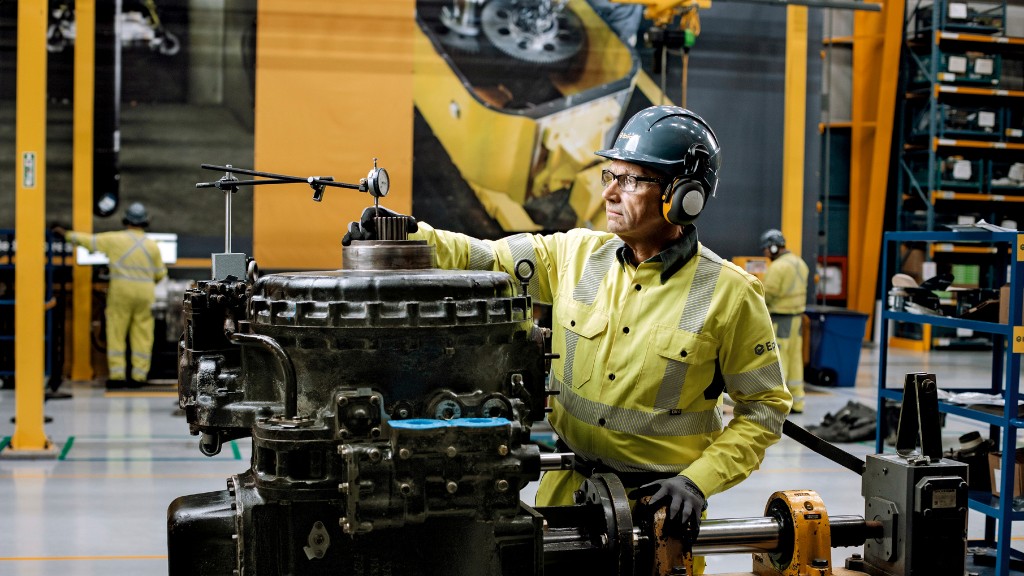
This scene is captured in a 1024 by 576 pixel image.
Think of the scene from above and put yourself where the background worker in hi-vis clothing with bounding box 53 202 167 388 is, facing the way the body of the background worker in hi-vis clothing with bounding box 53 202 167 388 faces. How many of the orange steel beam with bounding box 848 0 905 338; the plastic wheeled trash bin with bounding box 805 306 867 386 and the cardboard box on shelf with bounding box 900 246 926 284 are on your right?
3

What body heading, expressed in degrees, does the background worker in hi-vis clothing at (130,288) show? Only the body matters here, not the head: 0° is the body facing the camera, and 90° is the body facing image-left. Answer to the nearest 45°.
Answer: approximately 180°

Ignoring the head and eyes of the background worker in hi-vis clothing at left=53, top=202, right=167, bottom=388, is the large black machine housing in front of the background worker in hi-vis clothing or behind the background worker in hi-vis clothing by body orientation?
behind

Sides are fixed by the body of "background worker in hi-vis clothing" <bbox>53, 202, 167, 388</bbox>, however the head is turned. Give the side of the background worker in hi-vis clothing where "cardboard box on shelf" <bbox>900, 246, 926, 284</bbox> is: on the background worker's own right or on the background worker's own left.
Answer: on the background worker's own right

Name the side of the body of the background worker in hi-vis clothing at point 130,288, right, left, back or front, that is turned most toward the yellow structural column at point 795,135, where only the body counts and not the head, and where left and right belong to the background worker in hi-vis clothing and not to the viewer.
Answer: right
